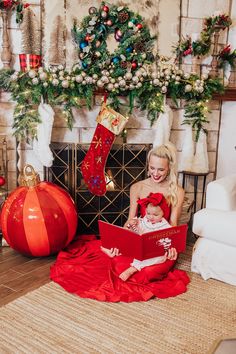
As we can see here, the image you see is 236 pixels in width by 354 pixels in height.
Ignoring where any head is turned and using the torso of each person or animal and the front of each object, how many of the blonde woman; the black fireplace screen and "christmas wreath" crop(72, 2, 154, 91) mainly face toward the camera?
3

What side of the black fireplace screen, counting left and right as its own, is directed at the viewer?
front

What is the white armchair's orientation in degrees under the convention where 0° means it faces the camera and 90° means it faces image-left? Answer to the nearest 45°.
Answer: approximately 45°

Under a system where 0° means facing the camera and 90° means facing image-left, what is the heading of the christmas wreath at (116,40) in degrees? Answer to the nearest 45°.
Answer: approximately 0°

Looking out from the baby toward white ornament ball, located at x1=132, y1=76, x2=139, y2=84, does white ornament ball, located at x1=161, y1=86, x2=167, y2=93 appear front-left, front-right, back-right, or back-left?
front-right

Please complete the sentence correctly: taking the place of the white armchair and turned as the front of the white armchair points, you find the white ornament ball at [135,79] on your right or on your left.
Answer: on your right

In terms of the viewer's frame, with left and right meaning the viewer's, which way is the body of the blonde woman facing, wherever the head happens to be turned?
facing the viewer
